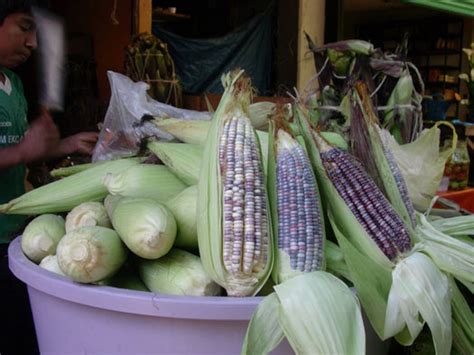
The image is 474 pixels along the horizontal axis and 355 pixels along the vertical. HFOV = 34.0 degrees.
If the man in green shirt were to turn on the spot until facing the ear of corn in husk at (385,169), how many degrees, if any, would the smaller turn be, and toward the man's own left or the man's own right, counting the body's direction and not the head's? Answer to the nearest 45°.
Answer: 0° — they already face it

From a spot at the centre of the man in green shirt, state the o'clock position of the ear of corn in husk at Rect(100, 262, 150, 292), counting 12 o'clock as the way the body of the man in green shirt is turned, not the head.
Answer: The ear of corn in husk is roughly at 1 o'clock from the man in green shirt.

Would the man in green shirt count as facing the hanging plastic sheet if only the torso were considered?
no

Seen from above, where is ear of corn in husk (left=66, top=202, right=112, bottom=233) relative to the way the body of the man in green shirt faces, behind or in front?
in front

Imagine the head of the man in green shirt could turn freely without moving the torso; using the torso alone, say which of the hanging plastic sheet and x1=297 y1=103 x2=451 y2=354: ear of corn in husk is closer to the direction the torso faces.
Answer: the ear of corn in husk

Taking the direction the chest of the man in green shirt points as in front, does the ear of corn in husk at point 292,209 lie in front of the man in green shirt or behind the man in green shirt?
in front

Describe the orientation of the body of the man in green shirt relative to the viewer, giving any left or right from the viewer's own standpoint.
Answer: facing the viewer and to the right of the viewer

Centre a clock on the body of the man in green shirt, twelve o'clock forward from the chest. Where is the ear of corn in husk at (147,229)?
The ear of corn in husk is roughly at 1 o'clock from the man in green shirt.

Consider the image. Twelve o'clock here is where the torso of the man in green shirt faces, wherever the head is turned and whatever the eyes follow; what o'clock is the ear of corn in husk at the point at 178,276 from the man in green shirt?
The ear of corn in husk is roughly at 1 o'clock from the man in green shirt.
